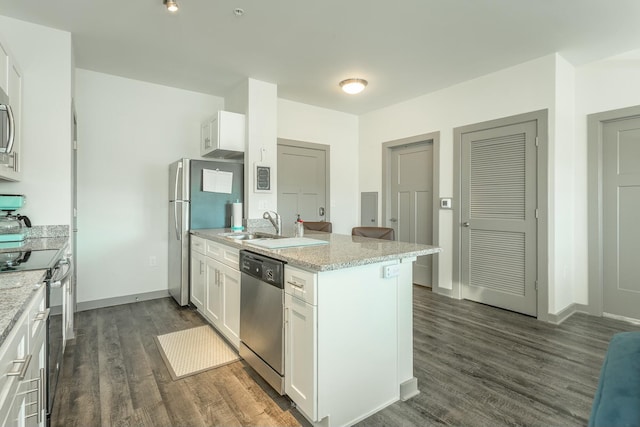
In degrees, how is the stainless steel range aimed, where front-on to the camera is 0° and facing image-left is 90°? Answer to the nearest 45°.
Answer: approximately 270°

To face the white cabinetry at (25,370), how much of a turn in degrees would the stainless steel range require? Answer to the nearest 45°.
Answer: approximately 90° to its right

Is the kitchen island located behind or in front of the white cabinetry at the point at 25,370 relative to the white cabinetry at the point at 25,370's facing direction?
in front

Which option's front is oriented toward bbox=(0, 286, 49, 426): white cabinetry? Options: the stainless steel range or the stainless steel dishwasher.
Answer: the stainless steel dishwasher

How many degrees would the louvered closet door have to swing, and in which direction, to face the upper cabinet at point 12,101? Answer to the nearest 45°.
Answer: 0° — it already faces it

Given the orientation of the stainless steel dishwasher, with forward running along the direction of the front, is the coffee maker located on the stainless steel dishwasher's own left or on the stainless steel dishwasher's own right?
on the stainless steel dishwasher's own right

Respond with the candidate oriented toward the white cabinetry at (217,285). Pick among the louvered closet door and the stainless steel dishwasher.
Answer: the louvered closet door

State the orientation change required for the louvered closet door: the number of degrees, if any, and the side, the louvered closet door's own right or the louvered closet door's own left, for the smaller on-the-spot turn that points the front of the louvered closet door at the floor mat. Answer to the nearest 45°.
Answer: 0° — it already faces it

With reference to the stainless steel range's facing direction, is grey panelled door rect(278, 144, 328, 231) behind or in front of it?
in front

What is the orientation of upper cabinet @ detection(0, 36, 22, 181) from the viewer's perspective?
to the viewer's right

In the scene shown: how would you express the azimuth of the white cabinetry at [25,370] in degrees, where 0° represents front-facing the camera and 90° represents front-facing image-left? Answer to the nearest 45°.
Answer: approximately 270°
